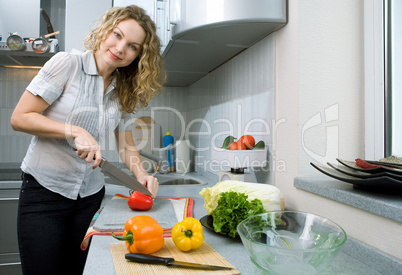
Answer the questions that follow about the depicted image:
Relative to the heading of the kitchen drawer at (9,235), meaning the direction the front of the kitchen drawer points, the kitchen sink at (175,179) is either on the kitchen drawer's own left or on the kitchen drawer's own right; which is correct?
on the kitchen drawer's own left

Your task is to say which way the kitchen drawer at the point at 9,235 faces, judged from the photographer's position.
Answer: facing the viewer

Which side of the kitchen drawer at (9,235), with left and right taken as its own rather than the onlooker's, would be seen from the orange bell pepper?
front

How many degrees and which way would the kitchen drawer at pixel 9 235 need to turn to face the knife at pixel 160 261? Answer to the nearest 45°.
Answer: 0° — it already faces it

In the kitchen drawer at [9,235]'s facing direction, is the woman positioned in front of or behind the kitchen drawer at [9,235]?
in front

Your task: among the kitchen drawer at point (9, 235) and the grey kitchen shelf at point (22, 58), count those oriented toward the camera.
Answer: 2

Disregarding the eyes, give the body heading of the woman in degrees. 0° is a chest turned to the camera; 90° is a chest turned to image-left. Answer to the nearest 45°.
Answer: approximately 315°

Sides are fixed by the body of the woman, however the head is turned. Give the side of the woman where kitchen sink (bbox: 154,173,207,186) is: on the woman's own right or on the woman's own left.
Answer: on the woman's own left

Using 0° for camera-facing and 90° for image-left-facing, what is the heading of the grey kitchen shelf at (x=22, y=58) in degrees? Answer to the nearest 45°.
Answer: approximately 0°

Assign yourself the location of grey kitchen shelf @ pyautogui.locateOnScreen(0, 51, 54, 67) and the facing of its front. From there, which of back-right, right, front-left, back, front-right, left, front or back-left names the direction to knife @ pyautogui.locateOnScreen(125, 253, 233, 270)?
front

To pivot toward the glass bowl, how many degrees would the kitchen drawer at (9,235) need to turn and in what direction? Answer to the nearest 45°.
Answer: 0° — it already faces it

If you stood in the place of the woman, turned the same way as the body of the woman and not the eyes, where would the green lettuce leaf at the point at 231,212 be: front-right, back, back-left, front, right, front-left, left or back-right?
front

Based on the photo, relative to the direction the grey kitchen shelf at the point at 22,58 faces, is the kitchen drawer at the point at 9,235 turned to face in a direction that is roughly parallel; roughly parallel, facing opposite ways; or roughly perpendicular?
roughly parallel

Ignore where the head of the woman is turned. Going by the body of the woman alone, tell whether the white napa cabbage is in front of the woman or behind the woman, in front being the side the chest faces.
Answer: in front
